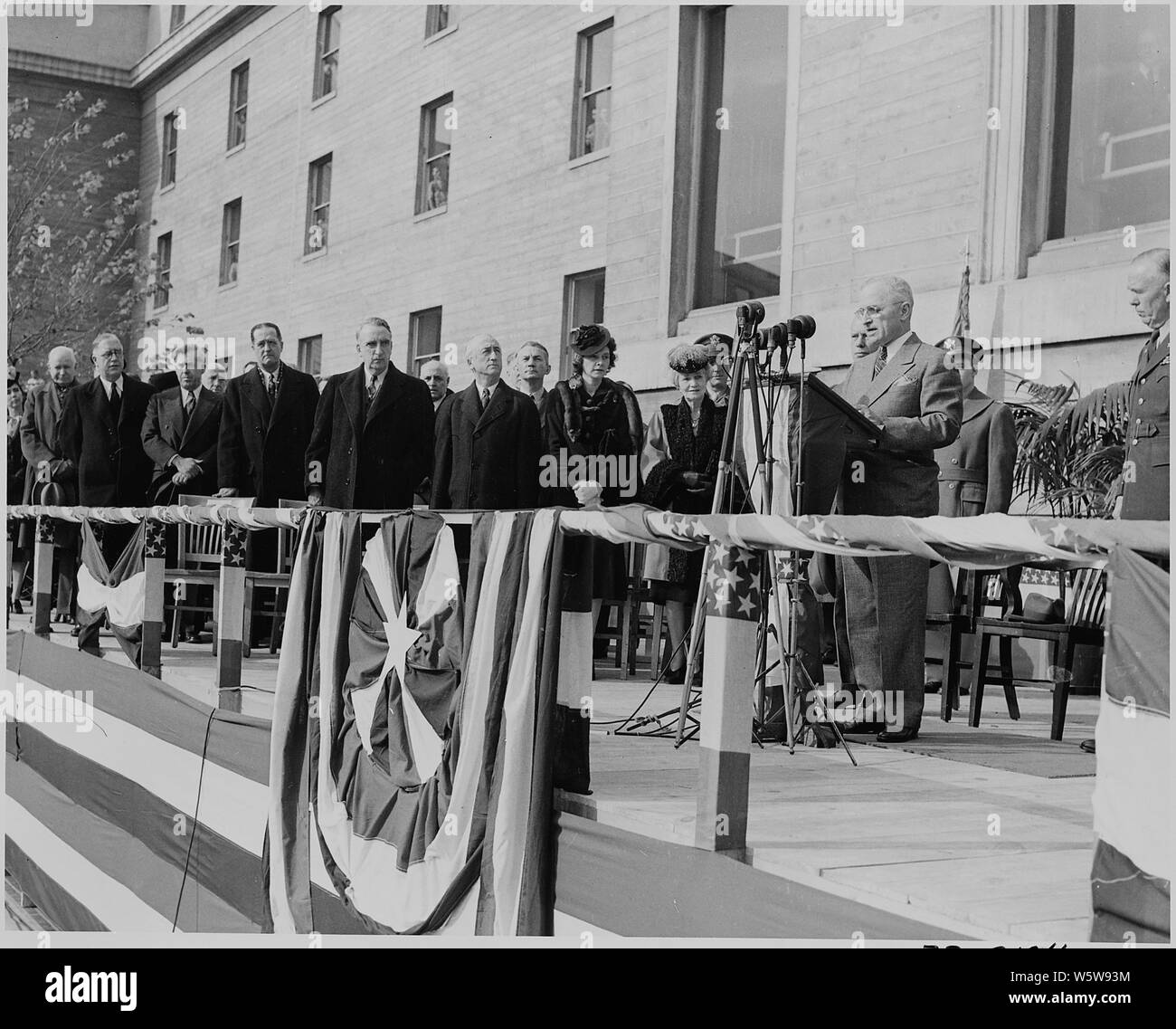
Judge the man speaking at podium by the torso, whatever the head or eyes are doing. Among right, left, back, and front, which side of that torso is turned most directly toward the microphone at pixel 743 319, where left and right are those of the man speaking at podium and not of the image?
front

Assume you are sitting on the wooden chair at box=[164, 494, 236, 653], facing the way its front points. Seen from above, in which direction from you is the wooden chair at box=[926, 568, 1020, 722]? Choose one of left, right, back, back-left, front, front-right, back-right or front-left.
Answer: left

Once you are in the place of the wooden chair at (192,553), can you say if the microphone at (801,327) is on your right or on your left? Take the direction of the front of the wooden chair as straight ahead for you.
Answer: on your left

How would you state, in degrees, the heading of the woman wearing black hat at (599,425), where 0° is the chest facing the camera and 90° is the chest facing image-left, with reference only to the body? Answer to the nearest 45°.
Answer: approximately 0°

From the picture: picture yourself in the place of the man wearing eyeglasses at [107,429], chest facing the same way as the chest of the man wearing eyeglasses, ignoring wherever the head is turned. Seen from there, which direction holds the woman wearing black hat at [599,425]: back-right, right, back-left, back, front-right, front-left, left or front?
front-left

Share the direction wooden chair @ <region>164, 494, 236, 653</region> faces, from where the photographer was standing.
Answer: facing the viewer and to the left of the viewer

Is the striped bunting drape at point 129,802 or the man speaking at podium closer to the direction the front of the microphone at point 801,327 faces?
the man speaking at podium

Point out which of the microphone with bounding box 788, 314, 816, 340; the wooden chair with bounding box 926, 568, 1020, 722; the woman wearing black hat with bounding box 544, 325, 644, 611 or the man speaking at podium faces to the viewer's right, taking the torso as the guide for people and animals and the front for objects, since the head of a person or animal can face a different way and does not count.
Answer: the microphone

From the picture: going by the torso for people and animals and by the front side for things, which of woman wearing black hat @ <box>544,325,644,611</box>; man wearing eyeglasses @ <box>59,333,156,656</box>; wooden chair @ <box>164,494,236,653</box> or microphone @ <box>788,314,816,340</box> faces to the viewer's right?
the microphone

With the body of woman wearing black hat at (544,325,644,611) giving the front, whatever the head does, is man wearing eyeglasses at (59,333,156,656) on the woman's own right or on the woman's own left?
on the woman's own right

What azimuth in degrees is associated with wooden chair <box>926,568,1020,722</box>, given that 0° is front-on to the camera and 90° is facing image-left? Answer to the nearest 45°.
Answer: approximately 45°

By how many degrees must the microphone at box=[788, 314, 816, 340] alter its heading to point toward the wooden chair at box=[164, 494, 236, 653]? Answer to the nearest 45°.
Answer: approximately 135° to its left

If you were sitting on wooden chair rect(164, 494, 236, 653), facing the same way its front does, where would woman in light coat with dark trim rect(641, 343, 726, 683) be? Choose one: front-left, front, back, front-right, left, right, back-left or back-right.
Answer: left

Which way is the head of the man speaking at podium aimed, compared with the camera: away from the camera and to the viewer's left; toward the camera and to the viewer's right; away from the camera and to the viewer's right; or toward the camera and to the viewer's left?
toward the camera and to the viewer's left

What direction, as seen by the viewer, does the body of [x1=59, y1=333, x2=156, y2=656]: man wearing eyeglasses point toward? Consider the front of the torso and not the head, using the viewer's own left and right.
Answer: facing the viewer

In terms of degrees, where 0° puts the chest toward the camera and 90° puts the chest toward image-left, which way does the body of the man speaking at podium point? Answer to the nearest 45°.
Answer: approximately 45°

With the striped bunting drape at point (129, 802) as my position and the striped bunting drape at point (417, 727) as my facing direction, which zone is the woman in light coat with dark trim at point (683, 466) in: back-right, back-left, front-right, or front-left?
front-left
